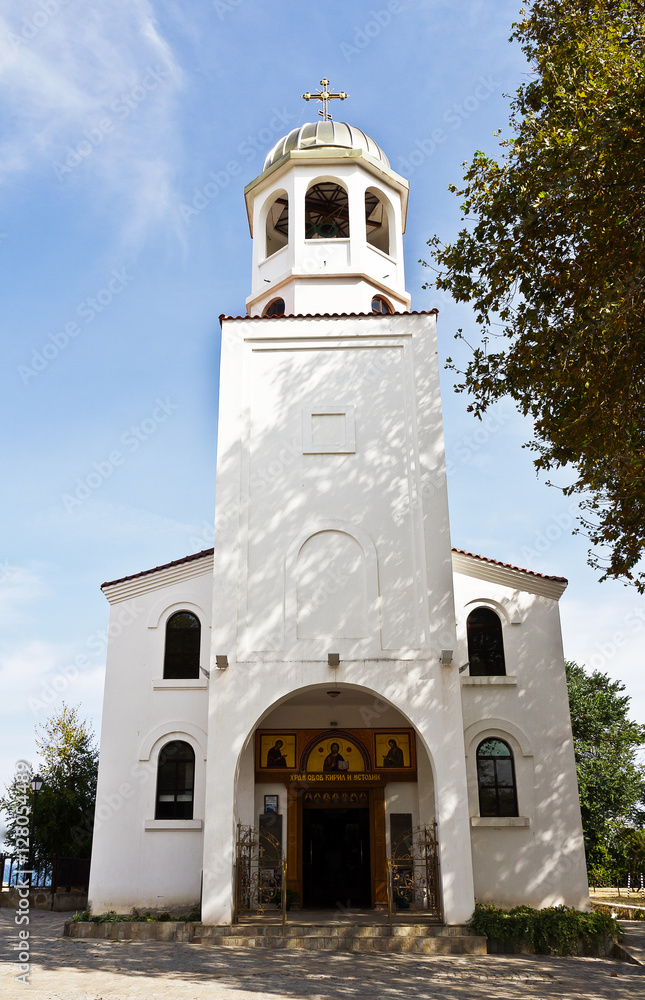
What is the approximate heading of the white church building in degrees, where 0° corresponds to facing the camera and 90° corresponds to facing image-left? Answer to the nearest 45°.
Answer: approximately 0°

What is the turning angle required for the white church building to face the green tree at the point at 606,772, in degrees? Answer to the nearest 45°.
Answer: approximately 135° to its left

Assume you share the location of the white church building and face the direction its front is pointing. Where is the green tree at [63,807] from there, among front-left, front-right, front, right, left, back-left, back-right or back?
back-right
